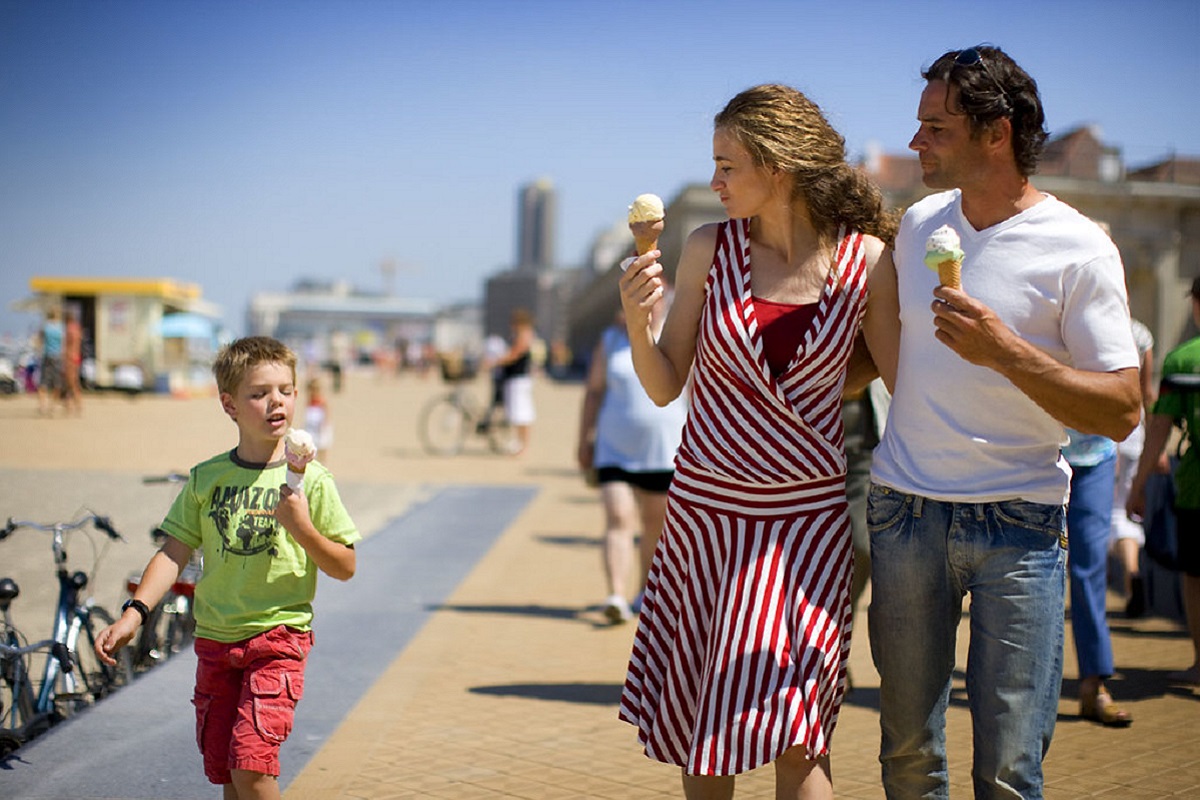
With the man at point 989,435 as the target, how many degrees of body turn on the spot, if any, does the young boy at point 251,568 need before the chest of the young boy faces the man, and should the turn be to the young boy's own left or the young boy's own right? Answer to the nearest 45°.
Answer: approximately 45° to the young boy's own left

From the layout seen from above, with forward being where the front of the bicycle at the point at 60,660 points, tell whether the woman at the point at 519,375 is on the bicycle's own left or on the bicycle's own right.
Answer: on the bicycle's own left

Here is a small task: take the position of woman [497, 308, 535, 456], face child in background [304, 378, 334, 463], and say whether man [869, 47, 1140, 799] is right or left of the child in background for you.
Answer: left

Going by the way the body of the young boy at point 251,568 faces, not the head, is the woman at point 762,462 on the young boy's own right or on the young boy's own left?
on the young boy's own left

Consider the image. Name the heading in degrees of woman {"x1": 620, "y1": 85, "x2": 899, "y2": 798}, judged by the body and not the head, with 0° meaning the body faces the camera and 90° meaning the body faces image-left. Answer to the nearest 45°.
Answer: approximately 0°

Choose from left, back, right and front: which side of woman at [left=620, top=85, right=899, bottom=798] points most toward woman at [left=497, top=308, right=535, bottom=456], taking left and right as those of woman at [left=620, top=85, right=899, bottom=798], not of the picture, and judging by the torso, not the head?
back

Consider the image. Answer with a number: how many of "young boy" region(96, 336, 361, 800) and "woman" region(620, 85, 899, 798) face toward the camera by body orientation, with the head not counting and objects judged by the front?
2

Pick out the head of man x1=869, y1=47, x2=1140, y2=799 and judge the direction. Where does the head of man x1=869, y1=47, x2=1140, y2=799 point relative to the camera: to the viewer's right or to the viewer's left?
to the viewer's left

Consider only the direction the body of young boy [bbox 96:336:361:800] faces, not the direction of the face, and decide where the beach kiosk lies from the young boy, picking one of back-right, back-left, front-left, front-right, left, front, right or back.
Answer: back

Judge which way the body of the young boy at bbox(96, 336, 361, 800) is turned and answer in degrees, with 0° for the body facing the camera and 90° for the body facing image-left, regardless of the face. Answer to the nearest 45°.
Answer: approximately 0°

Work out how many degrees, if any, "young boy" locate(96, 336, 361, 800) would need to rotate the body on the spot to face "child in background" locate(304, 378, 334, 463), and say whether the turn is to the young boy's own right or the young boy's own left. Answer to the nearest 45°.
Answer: approximately 180°
